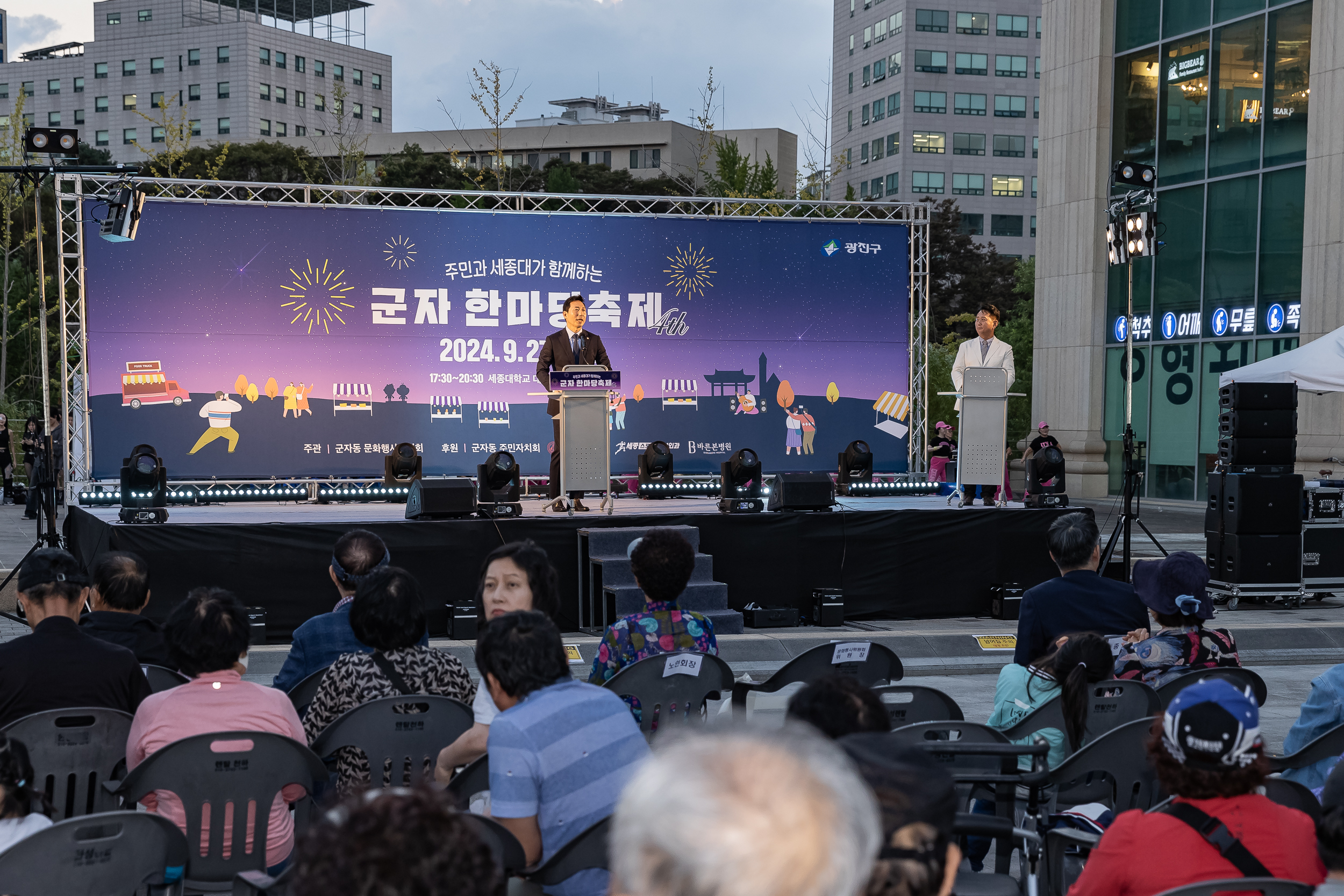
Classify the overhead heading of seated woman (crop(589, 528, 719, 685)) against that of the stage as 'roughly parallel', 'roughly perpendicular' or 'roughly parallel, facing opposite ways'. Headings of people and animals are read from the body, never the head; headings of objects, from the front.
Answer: roughly parallel, facing opposite ways

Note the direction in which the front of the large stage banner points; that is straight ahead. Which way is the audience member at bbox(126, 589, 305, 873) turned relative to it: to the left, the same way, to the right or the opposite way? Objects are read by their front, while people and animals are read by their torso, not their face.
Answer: the opposite way

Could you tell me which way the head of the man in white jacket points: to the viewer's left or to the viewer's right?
to the viewer's left

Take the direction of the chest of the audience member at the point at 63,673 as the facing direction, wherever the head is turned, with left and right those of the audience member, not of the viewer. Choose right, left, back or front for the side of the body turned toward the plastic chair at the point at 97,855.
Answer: back

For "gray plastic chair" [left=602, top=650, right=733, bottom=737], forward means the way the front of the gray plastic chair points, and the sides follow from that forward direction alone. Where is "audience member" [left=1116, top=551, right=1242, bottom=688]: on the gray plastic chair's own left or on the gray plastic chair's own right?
on the gray plastic chair's own right

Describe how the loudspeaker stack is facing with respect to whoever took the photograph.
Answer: facing the viewer

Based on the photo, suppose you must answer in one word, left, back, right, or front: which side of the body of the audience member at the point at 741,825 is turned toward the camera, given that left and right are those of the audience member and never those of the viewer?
back

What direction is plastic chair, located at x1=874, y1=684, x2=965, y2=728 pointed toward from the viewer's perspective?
away from the camera

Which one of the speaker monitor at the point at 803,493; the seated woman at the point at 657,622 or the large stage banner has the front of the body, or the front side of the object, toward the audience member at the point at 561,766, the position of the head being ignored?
the large stage banner

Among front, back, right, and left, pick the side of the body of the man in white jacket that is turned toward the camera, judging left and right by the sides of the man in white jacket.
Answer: front

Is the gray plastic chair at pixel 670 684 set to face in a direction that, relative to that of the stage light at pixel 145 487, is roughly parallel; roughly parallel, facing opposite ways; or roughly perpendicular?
roughly parallel, facing opposite ways

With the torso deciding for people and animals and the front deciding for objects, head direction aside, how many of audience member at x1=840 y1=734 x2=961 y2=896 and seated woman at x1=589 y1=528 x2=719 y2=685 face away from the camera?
2

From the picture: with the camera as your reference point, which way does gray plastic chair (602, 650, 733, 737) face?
facing away from the viewer

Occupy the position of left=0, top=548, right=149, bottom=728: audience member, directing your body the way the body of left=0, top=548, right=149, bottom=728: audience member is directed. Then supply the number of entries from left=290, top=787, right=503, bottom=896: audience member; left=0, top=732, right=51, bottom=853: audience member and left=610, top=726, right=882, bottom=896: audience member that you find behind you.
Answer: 3

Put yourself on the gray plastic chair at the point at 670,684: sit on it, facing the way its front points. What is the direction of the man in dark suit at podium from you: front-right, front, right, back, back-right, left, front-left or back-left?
front

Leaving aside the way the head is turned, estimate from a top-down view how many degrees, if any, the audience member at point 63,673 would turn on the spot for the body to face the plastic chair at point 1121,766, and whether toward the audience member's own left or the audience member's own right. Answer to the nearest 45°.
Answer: approximately 135° to the audience member's own right

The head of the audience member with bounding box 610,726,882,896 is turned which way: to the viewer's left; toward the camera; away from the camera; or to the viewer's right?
away from the camera

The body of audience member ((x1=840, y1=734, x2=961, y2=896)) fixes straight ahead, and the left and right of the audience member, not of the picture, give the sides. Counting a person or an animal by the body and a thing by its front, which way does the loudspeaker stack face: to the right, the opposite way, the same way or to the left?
the opposite way

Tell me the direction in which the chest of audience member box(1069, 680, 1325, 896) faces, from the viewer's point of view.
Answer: away from the camera

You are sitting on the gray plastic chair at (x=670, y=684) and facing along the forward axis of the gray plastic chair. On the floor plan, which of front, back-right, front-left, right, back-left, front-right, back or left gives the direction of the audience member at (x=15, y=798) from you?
back-left
